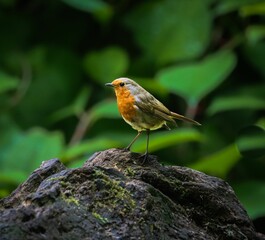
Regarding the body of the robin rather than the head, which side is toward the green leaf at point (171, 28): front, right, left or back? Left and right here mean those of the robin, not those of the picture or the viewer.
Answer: right

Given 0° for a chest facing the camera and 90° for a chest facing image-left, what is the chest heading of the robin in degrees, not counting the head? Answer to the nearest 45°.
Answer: approximately 90°

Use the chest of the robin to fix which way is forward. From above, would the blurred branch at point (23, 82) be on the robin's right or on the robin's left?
on the robin's right

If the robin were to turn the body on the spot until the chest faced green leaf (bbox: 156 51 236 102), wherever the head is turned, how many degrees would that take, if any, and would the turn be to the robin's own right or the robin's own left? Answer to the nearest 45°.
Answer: approximately 90° to the robin's own right

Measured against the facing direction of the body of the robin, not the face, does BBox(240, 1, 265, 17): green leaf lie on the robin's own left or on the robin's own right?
on the robin's own right
